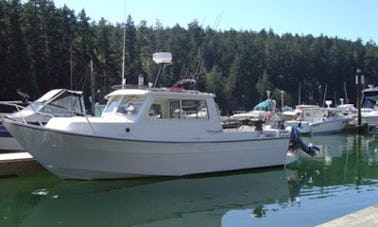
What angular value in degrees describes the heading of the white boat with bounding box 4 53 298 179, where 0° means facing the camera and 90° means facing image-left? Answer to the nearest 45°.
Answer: approximately 45°

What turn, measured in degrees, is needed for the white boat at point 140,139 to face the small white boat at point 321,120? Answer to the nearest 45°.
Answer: approximately 180°

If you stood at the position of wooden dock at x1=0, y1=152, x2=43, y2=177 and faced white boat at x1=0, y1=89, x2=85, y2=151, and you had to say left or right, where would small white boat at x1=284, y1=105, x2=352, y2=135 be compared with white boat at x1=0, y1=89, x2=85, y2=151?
right

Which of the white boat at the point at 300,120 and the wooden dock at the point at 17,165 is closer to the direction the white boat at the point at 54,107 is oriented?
the wooden dock

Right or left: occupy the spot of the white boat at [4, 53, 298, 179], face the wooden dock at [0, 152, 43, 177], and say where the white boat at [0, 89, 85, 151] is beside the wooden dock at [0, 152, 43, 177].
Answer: right

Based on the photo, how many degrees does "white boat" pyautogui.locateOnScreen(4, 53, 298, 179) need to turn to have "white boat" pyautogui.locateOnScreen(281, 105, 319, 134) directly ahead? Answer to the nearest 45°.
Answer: approximately 180°

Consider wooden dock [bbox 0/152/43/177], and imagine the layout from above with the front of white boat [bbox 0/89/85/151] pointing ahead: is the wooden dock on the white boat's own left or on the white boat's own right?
on the white boat's own left

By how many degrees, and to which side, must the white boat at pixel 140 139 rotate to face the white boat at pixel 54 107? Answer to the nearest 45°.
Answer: approximately 90° to its right

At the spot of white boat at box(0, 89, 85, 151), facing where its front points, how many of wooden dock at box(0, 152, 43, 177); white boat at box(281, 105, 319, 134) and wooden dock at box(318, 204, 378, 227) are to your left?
2

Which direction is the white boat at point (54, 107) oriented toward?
to the viewer's left

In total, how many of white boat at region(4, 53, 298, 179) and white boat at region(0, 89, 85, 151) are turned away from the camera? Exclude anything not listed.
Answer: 0
